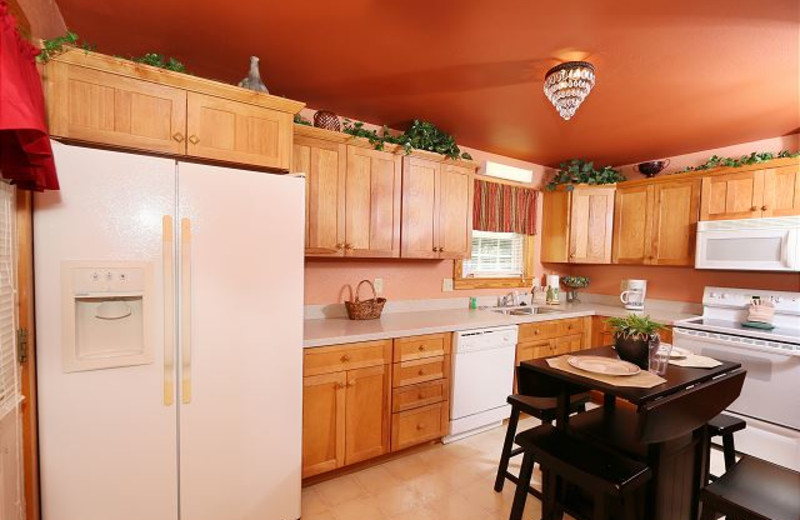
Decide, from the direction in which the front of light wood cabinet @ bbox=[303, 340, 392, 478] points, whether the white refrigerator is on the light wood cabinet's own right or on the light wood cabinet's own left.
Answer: on the light wood cabinet's own right

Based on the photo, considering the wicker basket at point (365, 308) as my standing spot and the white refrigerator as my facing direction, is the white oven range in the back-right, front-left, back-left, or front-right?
back-left

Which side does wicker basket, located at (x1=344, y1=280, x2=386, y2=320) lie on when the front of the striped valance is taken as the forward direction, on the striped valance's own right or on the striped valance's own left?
on the striped valance's own right

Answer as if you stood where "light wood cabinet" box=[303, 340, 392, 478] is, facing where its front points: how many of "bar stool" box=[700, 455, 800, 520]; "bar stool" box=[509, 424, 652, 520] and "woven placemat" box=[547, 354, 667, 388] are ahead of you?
3

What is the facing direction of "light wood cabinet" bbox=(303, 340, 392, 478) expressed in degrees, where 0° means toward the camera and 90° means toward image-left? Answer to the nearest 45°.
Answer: approximately 315°

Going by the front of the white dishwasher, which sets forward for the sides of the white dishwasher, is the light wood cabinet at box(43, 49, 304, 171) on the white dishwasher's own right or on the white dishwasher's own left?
on the white dishwasher's own right
